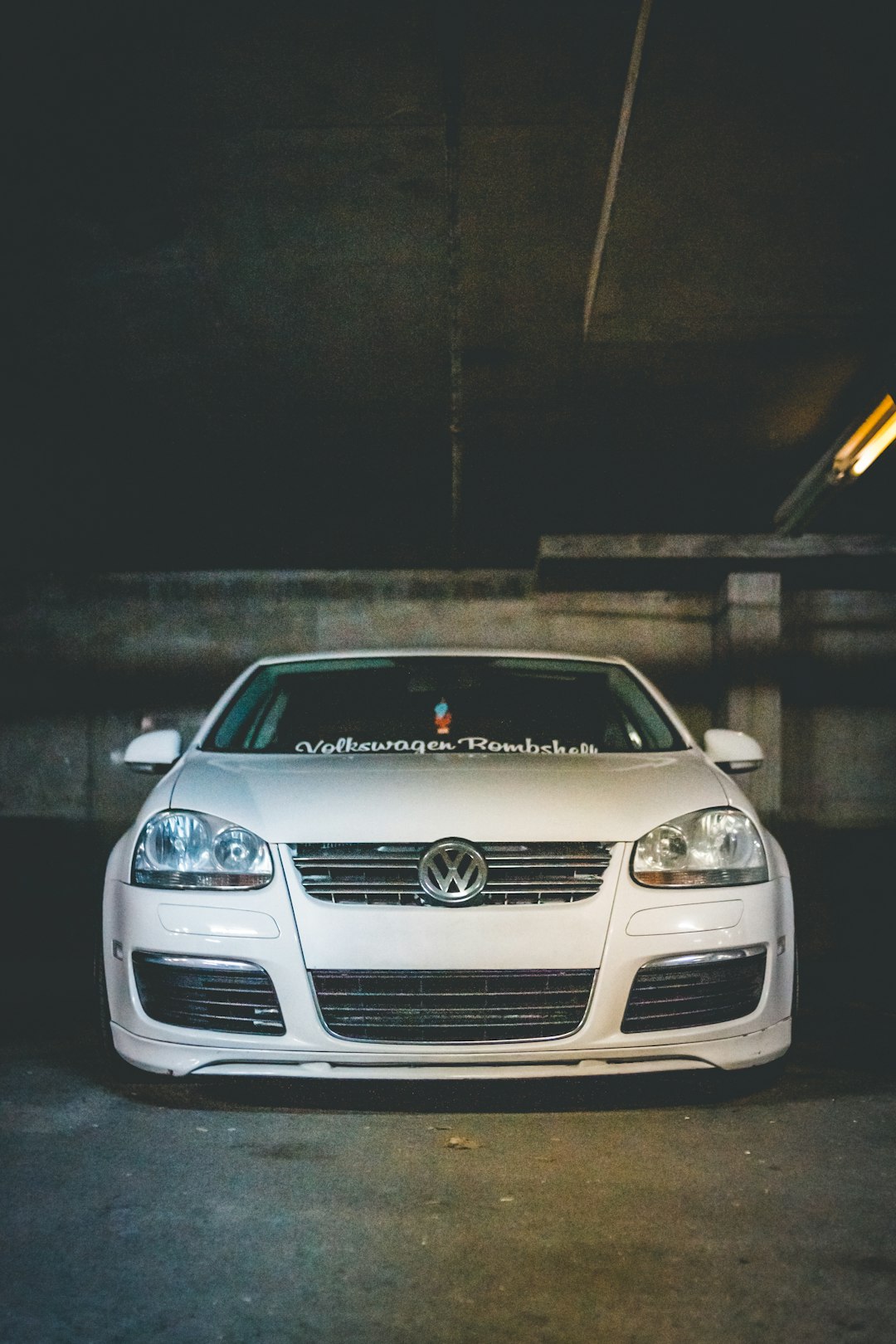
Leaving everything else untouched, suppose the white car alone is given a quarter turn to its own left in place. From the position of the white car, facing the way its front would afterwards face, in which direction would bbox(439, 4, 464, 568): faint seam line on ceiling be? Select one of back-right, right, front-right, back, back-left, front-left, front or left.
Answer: left

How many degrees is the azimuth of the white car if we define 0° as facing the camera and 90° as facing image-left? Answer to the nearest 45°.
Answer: approximately 0°

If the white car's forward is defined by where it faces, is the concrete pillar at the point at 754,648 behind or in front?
behind

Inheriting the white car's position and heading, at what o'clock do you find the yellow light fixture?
The yellow light fixture is roughly at 7 o'clock from the white car.
